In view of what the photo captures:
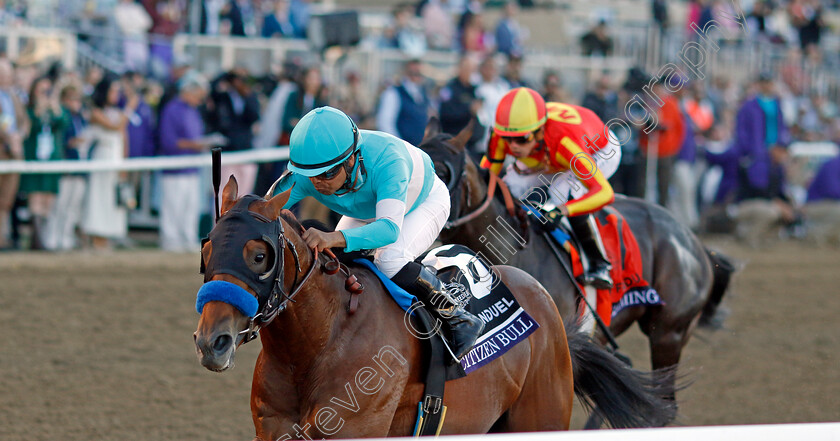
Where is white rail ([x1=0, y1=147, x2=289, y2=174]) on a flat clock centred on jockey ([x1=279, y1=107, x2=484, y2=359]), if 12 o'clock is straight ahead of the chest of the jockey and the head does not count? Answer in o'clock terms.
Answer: The white rail is roughly at 4 o'clock from the jockey.

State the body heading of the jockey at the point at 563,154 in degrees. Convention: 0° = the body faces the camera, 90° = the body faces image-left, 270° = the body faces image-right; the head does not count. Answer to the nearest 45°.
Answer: approximately 45°

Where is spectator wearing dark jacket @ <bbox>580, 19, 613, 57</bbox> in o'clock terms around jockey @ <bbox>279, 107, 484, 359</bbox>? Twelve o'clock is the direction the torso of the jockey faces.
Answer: The spectator wearing dark jacket is roughly at 5 o'clock from the jockey.

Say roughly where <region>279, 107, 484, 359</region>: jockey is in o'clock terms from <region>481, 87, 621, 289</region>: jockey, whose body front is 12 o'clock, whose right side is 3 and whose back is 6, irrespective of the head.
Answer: <region>279, 107, 484, 359</region>: jockey is roughly at 11 o'clock from <region>481, 87, 621, 289</region>: jockey.

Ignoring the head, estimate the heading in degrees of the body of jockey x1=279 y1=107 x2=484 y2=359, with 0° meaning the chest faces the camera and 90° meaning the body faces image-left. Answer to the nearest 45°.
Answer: approximately 45°

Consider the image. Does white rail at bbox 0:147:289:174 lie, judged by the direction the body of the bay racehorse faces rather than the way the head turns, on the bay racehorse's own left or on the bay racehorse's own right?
on the bay racehorse's own right

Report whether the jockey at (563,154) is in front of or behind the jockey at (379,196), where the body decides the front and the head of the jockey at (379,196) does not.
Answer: behind

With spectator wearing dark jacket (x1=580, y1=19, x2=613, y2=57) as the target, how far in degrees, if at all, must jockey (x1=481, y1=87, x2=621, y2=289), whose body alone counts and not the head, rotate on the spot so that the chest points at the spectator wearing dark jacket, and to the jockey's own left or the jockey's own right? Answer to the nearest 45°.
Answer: approximately 135° to the jockey's own right
